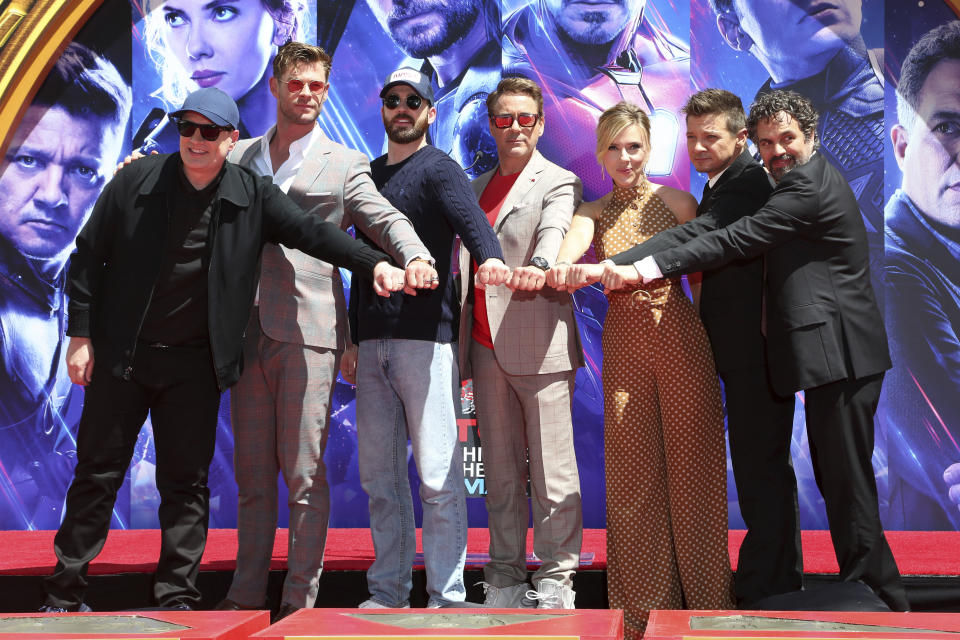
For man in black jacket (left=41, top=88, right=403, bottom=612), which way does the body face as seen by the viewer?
toward the camera

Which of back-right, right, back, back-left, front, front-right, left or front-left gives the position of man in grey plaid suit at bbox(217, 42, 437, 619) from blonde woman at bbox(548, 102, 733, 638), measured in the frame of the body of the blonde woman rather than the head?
right

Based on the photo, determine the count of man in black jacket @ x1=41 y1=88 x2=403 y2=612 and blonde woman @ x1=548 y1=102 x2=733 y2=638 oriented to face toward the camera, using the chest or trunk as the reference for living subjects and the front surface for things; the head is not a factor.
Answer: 2

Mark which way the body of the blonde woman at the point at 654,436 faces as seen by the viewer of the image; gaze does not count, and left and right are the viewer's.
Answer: facing the viewer

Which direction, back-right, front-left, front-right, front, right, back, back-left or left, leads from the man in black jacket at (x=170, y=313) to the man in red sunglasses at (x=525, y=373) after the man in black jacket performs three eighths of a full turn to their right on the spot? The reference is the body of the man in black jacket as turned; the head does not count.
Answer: back-right

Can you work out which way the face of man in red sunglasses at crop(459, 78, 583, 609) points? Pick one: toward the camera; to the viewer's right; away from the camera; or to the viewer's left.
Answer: toward the camera

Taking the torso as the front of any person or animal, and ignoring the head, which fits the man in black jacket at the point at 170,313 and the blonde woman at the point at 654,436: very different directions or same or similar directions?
same or similar directions

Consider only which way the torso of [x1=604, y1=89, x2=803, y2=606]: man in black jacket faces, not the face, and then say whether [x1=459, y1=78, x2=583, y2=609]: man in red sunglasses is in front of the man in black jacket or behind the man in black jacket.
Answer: in front

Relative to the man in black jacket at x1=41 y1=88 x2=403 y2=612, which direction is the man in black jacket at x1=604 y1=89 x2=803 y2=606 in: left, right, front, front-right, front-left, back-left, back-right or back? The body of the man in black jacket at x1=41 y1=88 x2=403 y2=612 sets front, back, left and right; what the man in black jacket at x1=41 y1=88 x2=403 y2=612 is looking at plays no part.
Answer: left

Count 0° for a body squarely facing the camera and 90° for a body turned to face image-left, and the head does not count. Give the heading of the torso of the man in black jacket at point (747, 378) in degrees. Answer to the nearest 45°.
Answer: approximately 45°
